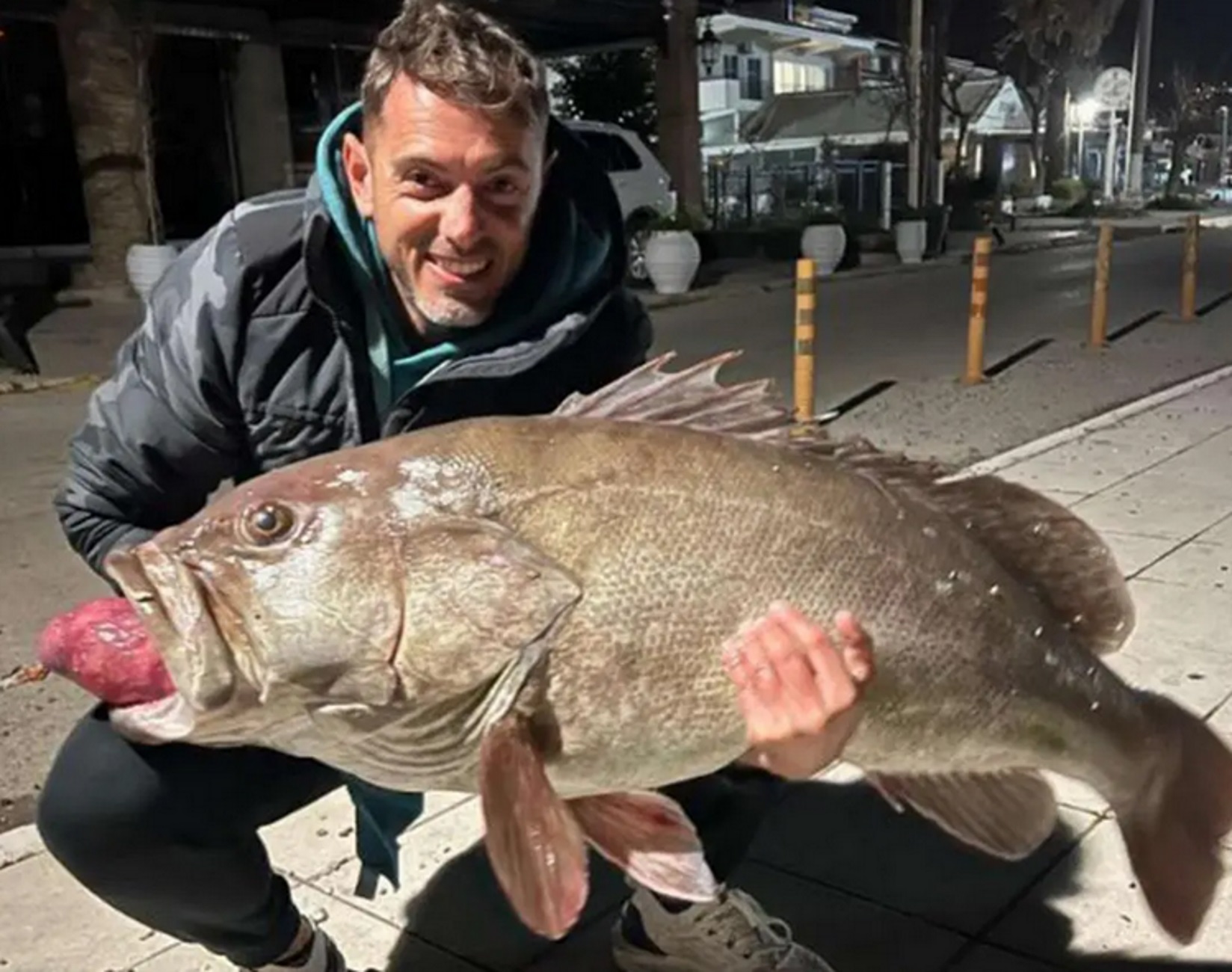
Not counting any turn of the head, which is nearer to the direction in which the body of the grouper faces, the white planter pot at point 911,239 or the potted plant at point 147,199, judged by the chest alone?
the potted plant

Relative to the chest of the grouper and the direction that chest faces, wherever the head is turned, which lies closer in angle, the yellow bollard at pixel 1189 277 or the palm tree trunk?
the palm tree trunk

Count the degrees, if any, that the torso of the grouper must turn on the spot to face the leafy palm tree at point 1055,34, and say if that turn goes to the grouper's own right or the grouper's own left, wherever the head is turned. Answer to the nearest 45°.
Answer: approximately 90° to the grouper's own right

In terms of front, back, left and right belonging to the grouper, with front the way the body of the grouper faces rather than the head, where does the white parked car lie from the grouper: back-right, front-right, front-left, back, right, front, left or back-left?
right

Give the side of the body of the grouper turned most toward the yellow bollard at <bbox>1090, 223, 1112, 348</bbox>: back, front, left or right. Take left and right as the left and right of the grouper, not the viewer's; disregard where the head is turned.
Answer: right

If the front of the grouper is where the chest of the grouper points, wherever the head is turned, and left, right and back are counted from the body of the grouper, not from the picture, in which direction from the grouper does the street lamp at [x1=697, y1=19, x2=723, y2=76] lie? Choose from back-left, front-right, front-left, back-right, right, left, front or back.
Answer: right

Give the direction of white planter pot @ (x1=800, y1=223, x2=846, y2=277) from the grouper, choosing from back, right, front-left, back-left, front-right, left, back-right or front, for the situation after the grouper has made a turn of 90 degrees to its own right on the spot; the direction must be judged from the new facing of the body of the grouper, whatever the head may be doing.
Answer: front

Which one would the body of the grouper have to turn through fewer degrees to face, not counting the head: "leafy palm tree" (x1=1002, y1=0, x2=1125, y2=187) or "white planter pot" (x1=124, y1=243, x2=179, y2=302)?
the white planter pot

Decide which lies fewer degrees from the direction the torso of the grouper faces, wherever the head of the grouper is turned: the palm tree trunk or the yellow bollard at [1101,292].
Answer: the palm tree trunk

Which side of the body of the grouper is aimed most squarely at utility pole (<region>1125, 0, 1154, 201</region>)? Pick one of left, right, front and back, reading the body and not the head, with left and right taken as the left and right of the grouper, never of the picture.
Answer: right

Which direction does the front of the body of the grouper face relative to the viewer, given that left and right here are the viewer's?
facing to the left of the viewer
